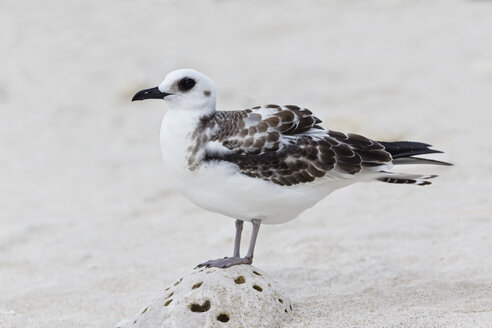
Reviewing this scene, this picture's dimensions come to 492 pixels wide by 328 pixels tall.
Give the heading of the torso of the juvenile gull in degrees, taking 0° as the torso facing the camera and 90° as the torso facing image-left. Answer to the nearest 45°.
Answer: approximately 90°
